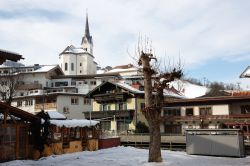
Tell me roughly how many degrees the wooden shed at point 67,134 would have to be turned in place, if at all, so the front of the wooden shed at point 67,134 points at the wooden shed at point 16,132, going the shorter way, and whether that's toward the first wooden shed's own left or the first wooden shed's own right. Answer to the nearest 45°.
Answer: approximately 90° to the first wooden shed's own right

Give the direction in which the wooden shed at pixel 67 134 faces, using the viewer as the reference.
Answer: facing the viewer and to the right of the viewer

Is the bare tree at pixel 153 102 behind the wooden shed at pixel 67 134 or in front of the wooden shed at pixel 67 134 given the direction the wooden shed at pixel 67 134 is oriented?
in front
